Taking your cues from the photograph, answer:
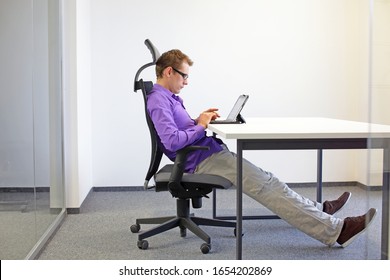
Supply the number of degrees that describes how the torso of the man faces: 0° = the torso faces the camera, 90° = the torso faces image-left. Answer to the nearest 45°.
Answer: approximately 270°

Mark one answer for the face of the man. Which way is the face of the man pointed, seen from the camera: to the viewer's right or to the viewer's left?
to the viewer's right

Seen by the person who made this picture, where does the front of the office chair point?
facing to the right of the viewer
